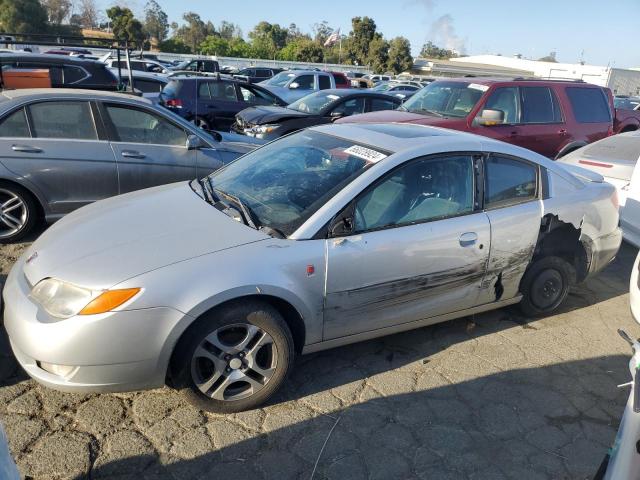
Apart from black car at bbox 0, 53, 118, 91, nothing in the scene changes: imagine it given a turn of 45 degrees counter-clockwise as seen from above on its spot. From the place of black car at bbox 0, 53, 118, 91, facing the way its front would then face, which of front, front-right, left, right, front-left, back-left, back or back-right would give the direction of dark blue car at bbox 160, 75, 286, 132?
back

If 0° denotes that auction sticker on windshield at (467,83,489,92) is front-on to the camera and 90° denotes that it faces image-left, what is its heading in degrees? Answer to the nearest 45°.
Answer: approximately 45°

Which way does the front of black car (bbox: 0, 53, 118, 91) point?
to the viewer's left

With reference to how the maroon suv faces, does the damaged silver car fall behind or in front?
in front

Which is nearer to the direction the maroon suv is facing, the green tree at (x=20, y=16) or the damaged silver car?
the damaged silver car

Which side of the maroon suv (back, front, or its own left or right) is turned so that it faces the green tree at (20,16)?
right

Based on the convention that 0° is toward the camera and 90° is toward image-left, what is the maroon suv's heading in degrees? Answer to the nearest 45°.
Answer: approximately 45°

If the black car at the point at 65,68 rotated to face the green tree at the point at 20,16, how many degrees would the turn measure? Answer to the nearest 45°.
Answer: approximately 90° to its right

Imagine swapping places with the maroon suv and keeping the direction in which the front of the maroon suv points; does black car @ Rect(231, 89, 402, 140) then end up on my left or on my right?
on my right

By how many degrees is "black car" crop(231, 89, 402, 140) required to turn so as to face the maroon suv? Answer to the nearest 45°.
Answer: approximately 90° to its left

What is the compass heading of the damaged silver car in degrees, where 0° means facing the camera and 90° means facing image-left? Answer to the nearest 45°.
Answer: approximately 45°
